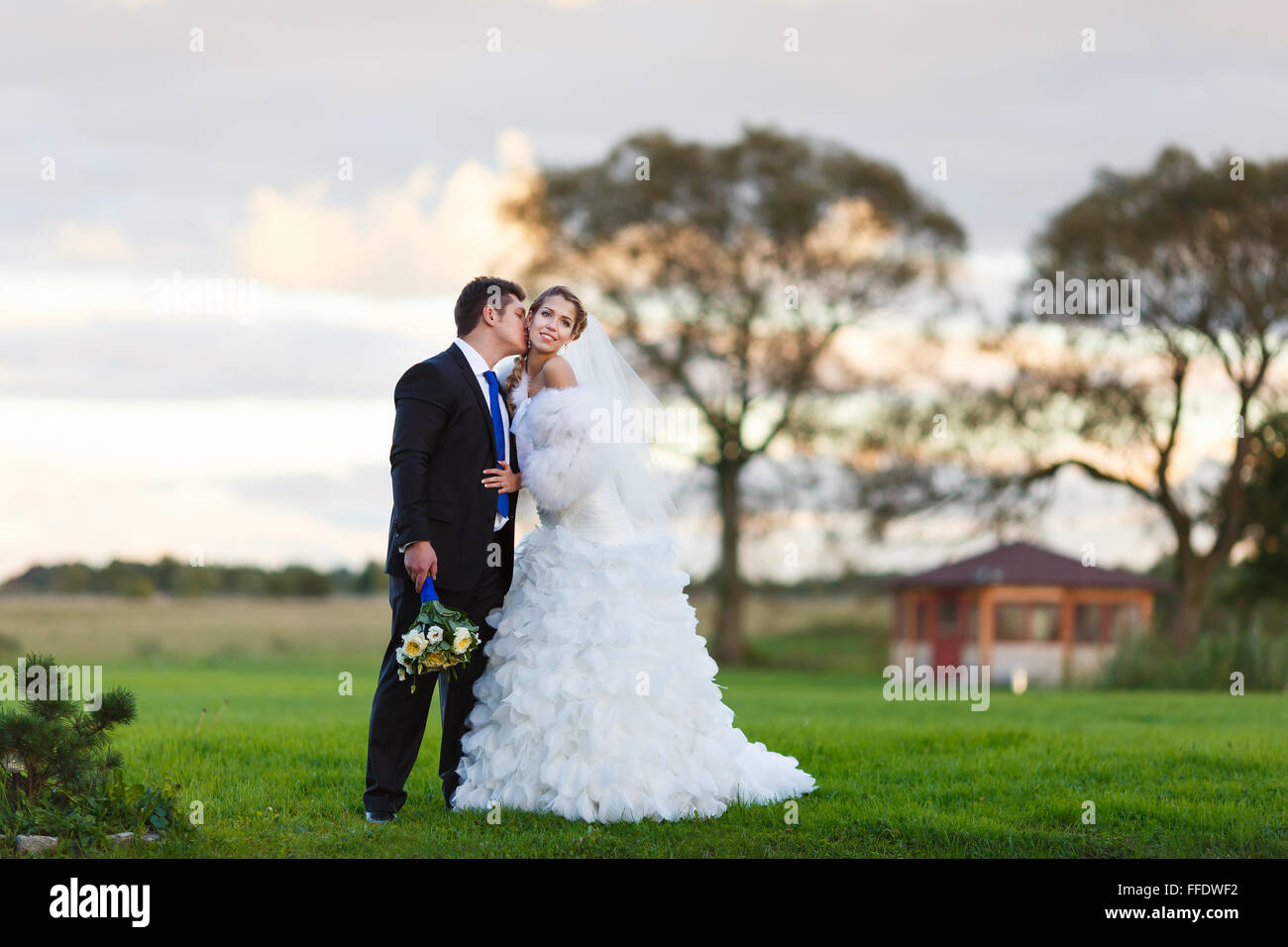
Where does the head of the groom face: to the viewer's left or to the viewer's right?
to the viewer's right

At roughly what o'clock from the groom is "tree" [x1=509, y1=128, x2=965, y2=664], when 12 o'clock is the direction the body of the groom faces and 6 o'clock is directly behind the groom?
The tree is roughly at 8 o'clock from the groom.

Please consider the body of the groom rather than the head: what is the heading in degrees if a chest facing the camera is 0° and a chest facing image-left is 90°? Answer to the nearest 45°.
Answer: approximately 315°

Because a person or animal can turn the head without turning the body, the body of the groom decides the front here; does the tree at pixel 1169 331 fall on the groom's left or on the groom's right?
on the groom's left

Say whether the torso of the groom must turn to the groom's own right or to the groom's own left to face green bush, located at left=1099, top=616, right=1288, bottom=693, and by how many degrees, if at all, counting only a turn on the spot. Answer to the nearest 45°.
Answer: approximately 90° to the groom's own left
